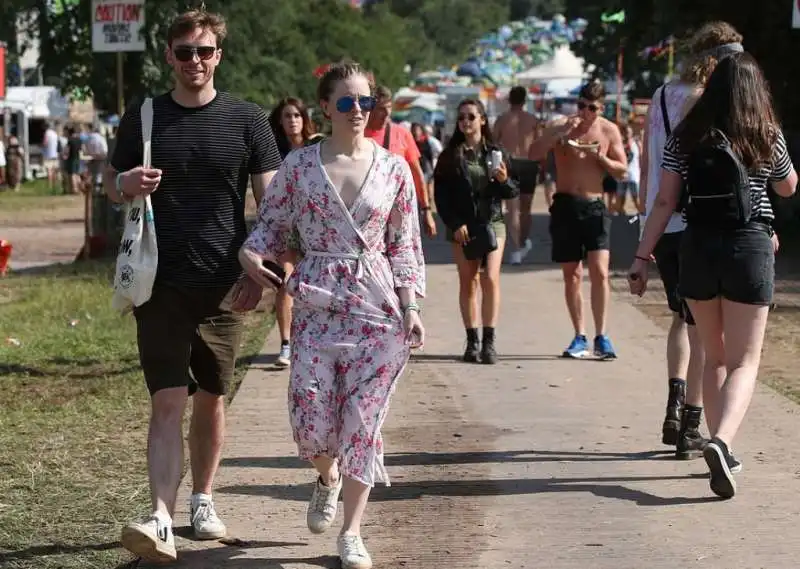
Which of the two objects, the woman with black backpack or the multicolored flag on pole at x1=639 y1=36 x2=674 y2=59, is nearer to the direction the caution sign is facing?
the woman with black backpack

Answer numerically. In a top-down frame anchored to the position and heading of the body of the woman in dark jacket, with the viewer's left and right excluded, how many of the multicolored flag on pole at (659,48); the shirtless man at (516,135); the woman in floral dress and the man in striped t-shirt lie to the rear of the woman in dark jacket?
2

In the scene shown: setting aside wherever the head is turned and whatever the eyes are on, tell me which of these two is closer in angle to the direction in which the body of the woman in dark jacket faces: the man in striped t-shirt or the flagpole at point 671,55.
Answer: the man in striped t-shirt

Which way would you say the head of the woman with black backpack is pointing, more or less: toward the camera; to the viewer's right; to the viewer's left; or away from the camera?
away from the camera

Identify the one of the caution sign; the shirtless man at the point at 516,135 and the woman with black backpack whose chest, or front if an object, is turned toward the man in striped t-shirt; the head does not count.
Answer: the caution sign

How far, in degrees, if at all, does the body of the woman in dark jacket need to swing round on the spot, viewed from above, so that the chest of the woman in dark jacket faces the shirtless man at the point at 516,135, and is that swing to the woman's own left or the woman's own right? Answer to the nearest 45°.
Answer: approximately 180°

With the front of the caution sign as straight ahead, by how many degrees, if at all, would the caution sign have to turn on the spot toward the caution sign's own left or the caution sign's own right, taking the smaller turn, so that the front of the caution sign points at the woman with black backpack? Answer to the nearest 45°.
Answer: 0° — it already faces them
